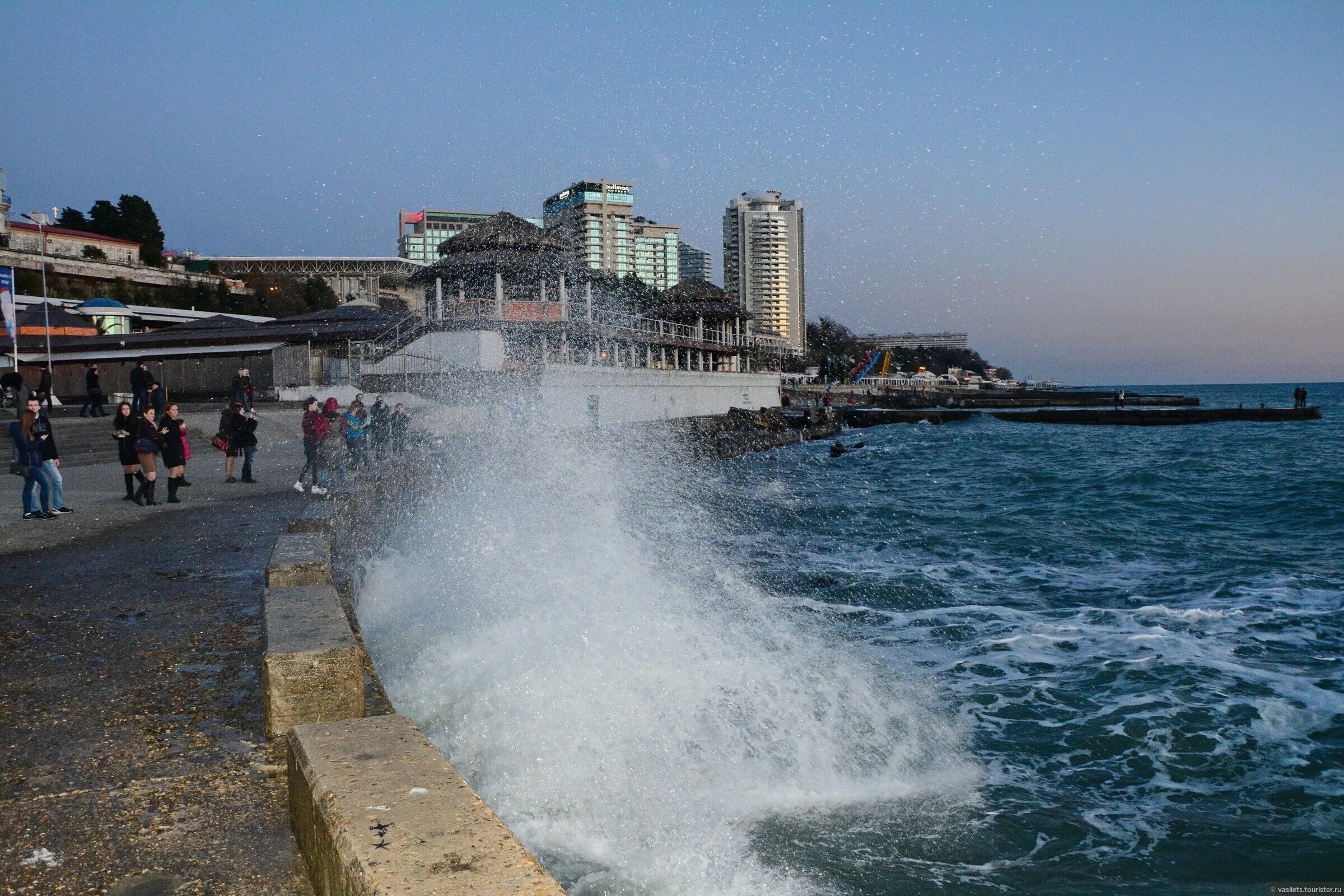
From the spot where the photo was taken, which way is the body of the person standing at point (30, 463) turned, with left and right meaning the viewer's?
facing to the right of the viewer

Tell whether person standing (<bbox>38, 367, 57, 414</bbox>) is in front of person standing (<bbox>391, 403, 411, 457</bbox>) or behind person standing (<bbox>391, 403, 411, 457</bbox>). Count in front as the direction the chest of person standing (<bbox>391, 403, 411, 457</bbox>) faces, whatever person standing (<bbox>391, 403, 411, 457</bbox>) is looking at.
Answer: behind

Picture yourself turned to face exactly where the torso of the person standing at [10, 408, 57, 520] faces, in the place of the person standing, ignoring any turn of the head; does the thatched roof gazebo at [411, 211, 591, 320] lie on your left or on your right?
on your left

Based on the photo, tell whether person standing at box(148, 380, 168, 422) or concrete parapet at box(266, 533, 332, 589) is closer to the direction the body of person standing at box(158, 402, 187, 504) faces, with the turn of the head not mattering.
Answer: the concrete parapet

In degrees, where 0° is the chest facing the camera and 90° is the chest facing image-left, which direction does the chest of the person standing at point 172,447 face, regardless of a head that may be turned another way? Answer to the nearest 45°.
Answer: approximately 315°

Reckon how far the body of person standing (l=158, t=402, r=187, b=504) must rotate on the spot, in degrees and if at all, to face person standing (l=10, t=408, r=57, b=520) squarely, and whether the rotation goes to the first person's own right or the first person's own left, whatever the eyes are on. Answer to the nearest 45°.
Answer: approximately 90° to the first person's own right

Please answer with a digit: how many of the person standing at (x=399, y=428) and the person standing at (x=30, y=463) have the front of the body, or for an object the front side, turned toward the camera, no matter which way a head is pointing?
1

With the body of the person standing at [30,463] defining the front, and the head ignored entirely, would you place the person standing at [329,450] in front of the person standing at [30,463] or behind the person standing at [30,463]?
in front
